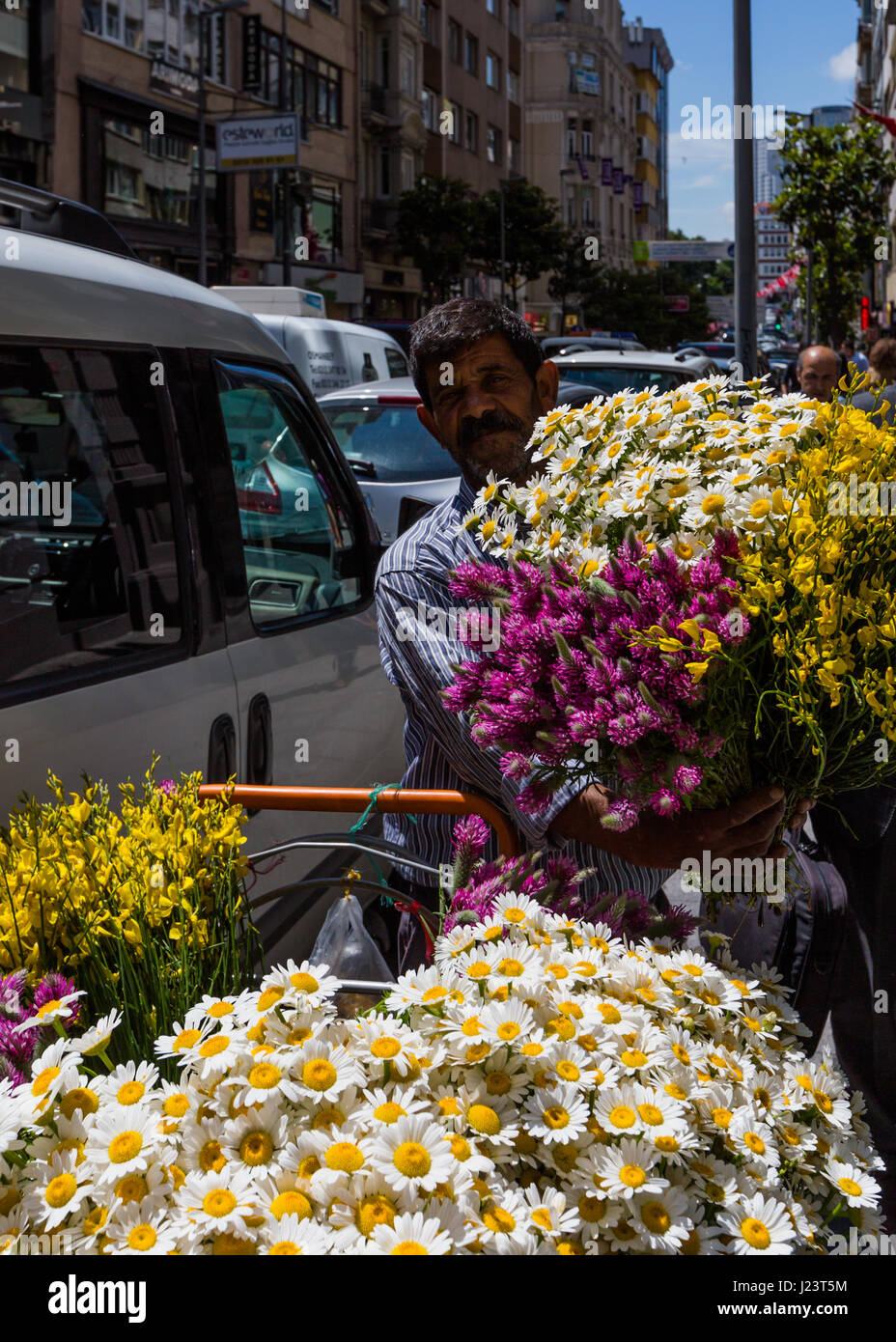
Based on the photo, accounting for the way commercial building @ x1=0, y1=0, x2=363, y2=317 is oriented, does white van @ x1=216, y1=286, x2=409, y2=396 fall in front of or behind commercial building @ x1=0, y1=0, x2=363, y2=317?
in front

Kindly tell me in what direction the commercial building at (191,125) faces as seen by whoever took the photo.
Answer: facing the viewer and to the right of the viewer

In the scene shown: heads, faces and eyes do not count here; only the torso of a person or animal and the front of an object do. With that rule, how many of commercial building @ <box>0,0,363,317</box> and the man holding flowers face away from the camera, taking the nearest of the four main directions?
0

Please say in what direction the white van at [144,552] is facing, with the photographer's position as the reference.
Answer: facing away from the viewer and to the right of the viewer

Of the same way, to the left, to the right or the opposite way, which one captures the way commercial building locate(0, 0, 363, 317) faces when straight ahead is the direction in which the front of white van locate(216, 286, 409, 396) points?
to the right

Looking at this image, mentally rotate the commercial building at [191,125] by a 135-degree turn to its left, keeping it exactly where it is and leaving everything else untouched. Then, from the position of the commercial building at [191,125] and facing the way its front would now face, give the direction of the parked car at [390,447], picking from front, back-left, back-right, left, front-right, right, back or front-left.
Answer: back

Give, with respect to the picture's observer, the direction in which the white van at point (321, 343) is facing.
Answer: facing away from the viewer and to the right of the viewer

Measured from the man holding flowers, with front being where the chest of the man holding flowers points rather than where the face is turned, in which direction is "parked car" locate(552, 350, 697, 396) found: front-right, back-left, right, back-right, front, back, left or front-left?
back-left

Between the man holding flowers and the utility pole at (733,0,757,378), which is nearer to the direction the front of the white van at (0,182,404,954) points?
the utility pole

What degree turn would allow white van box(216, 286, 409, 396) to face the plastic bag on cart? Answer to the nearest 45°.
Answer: approximately 135° to its right
